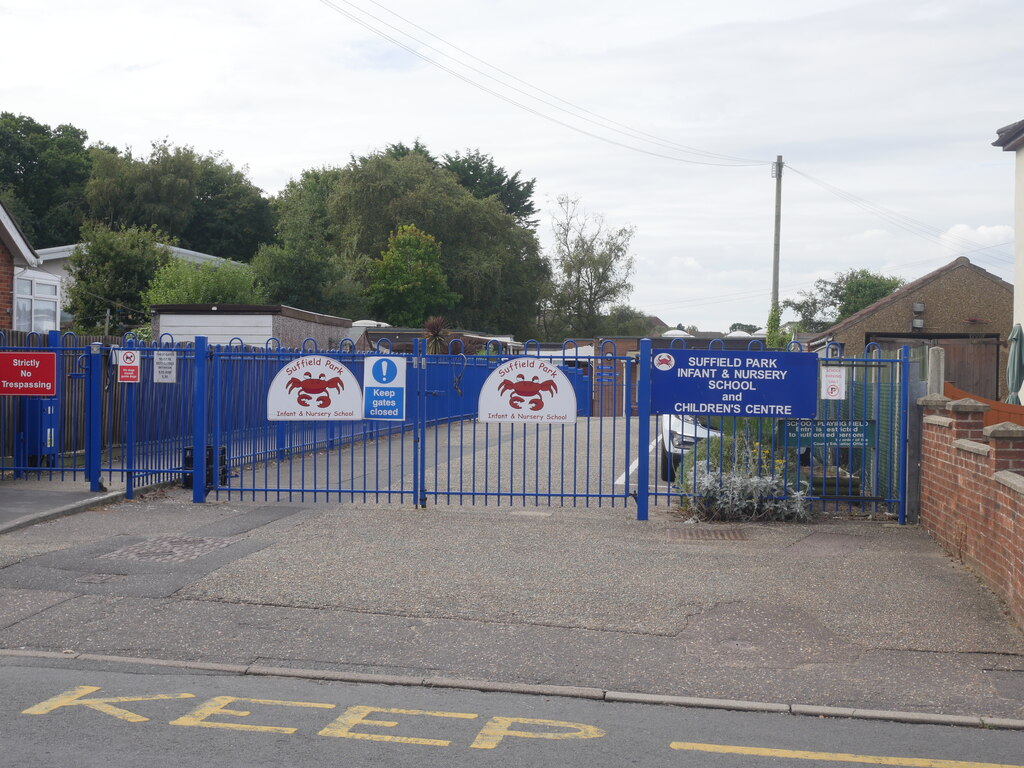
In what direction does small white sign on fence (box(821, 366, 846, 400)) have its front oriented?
toward the camera

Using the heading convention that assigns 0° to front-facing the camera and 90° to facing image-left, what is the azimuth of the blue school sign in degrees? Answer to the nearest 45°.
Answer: approximately 0°

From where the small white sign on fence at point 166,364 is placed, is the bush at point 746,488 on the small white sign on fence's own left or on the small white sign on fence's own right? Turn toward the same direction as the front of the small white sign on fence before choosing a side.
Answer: on the small white sign on fence's own left

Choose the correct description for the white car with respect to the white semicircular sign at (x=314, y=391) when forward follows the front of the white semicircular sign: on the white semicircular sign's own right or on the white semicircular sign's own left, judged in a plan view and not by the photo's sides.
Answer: on the white semicircular sign's own left

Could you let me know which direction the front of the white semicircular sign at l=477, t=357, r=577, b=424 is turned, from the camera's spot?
facing the viewer

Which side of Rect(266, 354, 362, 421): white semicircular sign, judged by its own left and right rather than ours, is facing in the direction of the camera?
front

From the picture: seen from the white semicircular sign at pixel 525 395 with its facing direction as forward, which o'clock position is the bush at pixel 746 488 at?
The bush is roughly at 9 o'clock from the white semicircular sign.

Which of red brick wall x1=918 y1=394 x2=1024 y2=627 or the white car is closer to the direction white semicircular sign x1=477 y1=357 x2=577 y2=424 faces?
the red brick wall

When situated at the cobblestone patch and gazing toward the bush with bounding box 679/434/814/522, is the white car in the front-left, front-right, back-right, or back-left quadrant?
front-left

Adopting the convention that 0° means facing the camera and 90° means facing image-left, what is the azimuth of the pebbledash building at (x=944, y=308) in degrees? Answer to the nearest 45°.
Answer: approximately 0°

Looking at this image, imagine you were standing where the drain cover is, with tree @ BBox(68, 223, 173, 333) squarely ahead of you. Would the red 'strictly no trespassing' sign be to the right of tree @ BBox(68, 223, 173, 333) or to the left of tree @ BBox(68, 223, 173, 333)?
left

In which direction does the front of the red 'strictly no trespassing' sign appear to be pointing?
toward the camera
